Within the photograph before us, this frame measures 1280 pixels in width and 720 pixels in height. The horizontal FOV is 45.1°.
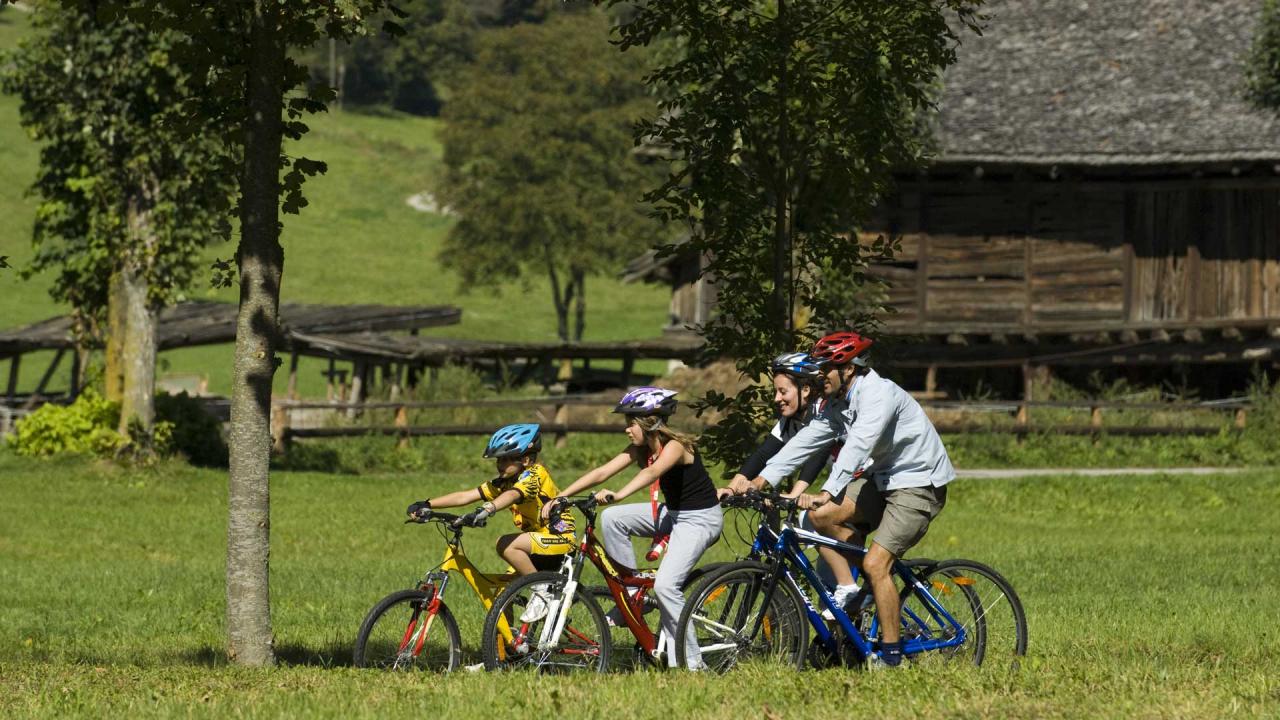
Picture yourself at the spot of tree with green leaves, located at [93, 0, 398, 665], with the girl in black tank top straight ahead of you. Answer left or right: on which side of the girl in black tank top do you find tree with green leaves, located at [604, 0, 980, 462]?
left

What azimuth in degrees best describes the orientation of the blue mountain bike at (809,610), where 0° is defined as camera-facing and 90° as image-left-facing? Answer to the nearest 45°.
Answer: approximately 90°

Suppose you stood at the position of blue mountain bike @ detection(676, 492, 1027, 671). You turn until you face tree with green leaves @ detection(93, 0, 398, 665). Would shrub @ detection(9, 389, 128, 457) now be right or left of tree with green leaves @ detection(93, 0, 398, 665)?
right

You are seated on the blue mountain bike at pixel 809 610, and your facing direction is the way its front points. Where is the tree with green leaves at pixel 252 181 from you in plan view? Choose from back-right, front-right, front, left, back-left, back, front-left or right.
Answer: front

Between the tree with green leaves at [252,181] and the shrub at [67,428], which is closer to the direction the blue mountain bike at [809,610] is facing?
the tree with green leaves

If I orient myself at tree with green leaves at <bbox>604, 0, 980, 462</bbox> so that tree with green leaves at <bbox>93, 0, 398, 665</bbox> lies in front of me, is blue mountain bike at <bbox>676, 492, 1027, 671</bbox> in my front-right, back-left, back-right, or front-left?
front-left

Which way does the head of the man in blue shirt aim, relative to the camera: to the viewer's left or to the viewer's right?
to the viewer's left

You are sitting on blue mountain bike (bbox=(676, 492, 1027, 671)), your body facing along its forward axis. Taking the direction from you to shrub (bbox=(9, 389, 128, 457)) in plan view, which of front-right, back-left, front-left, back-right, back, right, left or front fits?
front-right

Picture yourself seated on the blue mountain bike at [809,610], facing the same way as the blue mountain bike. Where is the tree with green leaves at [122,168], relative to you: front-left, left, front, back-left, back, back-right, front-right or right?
front-right

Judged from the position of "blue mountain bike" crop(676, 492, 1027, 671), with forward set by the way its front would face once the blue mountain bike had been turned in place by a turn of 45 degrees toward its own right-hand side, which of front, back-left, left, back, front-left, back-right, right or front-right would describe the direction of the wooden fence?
front-right

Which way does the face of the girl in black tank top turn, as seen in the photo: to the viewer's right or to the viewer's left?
to the viewer's left

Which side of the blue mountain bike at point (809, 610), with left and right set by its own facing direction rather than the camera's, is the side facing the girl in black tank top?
front

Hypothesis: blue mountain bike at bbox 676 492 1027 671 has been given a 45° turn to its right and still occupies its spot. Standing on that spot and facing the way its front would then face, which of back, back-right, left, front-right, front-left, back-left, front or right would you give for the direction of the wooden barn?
front-right

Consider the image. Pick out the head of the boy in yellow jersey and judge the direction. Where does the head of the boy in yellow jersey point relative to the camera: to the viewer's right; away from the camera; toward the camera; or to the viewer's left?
to the viewer's left

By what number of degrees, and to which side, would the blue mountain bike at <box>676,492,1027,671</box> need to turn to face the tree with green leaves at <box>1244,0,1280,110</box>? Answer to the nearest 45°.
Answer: approximately 90° to its right
